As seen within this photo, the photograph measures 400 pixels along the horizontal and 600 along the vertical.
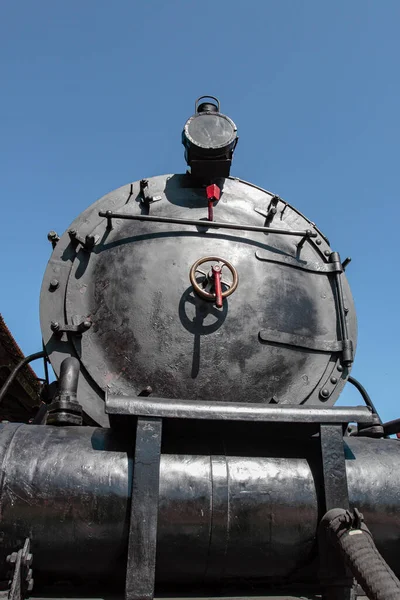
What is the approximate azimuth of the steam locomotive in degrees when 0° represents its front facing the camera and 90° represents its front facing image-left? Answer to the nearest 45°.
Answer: approximately 0°
